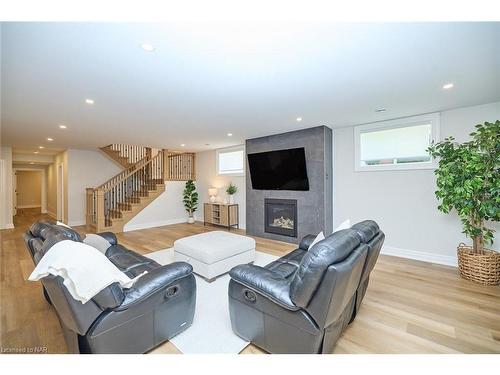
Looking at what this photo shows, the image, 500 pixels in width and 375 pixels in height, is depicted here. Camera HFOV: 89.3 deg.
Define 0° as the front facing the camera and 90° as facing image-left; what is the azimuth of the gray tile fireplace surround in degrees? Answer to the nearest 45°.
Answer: approximately 45°

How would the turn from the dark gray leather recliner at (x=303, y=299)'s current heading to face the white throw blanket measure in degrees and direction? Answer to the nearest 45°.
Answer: approximately 90° to its left

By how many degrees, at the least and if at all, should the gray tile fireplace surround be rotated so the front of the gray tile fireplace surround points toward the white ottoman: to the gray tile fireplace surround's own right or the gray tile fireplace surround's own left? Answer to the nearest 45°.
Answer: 0° — it already faces it

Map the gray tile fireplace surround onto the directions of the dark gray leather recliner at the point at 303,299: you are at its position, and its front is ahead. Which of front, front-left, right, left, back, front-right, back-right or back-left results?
front-right

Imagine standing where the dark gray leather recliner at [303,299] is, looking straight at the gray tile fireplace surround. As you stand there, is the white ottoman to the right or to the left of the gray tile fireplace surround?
left

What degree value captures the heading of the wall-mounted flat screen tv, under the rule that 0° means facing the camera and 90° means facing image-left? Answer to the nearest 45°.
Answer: approximately 45°

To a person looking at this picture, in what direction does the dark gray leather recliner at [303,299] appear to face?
facing away from the viewer and to the left of the viewer

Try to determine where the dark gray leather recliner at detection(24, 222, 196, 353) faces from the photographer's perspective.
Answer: facing away from the viewer and to the right of the viewer

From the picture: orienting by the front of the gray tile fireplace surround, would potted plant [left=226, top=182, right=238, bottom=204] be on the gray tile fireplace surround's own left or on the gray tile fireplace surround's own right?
on the gray tile fireplace surround's own right

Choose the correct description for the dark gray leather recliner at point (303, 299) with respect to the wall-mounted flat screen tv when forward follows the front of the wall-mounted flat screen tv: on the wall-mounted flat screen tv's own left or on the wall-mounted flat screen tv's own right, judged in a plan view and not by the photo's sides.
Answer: on the wall-mounted flat screen tv's own left

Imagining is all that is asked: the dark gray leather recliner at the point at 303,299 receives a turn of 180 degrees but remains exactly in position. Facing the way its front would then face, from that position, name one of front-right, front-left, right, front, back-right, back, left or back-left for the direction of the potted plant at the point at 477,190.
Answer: left
